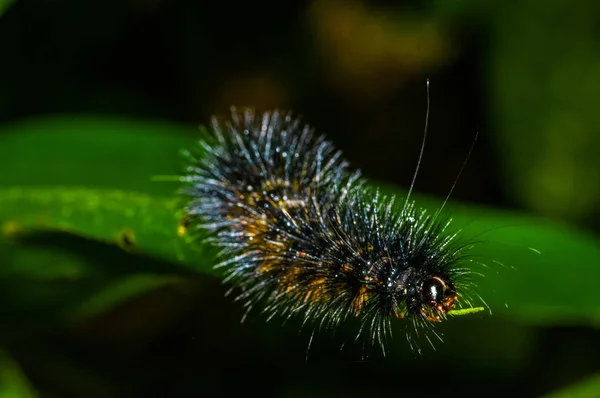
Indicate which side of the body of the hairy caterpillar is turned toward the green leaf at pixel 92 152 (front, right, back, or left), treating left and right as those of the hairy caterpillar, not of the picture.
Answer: back

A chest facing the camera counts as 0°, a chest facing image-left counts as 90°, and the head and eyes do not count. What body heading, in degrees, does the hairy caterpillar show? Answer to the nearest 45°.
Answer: approximately 315°
